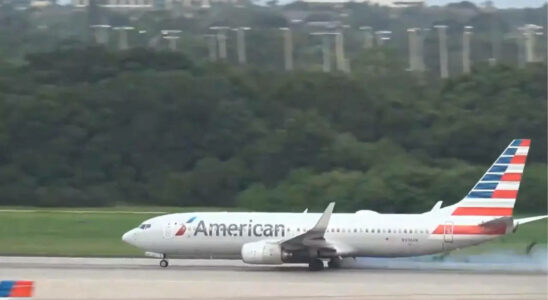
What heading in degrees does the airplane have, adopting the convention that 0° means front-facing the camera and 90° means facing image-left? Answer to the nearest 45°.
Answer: approximately 90°
